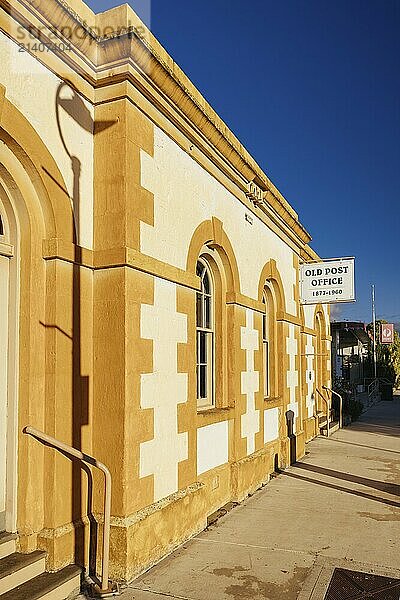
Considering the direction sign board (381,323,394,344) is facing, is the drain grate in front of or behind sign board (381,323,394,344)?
in front

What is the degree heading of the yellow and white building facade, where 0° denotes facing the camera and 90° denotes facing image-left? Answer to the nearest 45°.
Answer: approximately 315°

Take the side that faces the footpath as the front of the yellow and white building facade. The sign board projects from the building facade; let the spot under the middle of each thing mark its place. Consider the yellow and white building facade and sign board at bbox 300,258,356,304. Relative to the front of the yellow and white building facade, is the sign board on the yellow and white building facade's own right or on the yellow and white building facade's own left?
on the yellow and white building facade's own left

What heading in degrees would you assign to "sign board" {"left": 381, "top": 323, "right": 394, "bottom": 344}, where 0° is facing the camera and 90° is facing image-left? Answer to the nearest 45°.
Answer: approximately 0°

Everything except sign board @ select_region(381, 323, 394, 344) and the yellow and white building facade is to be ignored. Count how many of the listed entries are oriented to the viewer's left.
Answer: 0

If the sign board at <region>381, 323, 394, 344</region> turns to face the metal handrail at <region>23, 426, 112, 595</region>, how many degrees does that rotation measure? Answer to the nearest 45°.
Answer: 0° — it already faces it

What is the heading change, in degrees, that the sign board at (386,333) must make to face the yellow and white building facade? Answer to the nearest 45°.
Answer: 0° — it already faces it
